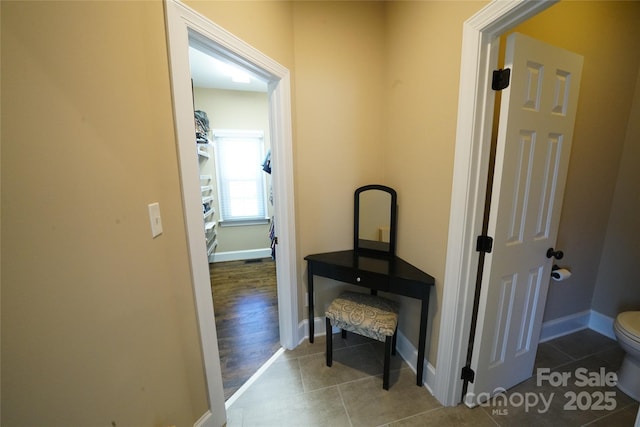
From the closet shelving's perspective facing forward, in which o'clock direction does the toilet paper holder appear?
The toilet paper holder is roughly at 2 o'clock from the closet shelving.

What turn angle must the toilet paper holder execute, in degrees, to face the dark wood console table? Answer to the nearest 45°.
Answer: approximately 90° to its right

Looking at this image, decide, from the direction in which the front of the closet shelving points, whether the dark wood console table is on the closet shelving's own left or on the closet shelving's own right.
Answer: on the closet shelving's own right

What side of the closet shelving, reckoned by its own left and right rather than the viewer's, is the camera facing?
right

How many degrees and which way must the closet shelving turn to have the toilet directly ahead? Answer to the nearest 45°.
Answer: approximately 45° to its right

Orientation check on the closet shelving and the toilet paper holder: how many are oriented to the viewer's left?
0

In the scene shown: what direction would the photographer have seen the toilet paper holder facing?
facing the viewer and to the right of the viewer

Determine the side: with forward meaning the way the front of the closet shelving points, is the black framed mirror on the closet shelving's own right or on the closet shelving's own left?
on the closet shelving's own right
